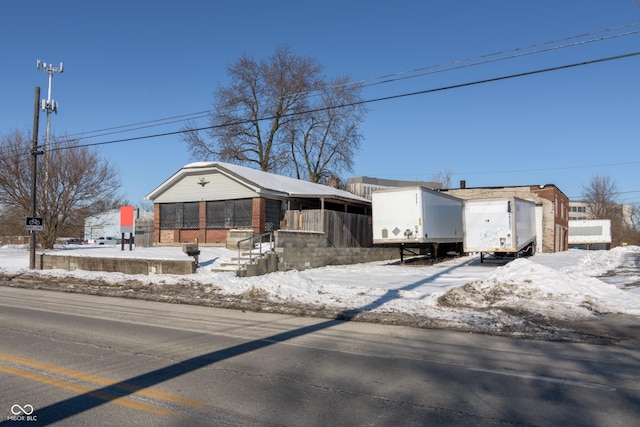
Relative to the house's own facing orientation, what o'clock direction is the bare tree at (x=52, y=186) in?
The bare tree is roughly at 2 o'clock from the house.

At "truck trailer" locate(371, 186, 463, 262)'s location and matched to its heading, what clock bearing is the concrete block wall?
The concrete block wall is roughly at 2 o'clock from the truck trailer.

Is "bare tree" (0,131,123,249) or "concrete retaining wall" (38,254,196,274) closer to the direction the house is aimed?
the concrete retaining wall

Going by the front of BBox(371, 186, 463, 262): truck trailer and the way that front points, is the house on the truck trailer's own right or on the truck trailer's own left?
on the truck trailer's own right

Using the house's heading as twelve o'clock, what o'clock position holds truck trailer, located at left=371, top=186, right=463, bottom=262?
The truck trailer is roughly at 9 o'clock from the house.

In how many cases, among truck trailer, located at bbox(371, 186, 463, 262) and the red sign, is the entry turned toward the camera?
2

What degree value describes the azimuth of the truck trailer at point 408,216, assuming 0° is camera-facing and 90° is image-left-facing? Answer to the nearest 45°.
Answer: approximately 0°

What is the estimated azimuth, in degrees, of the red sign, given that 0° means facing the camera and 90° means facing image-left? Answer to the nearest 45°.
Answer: approximately 0°
